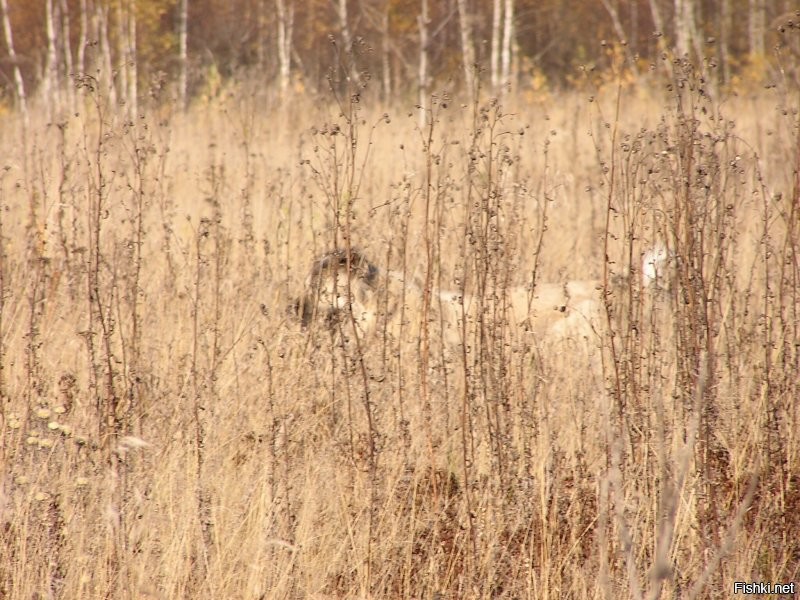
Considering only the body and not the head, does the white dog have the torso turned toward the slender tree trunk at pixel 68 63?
no

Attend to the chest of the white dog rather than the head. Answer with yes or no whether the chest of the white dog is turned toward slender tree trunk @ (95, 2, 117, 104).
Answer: no
